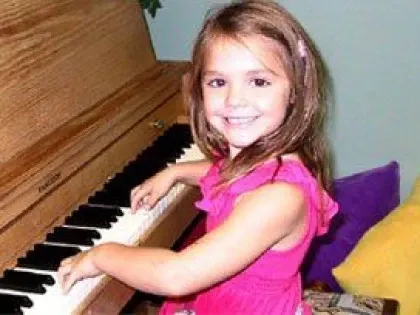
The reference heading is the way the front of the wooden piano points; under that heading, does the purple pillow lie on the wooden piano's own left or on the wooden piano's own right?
on the wooden piano's own left

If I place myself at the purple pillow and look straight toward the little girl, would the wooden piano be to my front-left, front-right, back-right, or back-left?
front-right

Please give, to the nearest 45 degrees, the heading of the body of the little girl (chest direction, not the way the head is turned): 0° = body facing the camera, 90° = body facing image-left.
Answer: approximately 45°

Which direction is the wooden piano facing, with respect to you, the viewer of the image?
facing the viewer and to the right of the viewer

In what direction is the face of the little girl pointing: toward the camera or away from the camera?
toward the camera

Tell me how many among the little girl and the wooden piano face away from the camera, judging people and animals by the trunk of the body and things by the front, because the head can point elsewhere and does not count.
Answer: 0

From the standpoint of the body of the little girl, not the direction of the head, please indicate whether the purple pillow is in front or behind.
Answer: behind

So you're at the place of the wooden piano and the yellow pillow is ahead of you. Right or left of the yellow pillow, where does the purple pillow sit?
left
